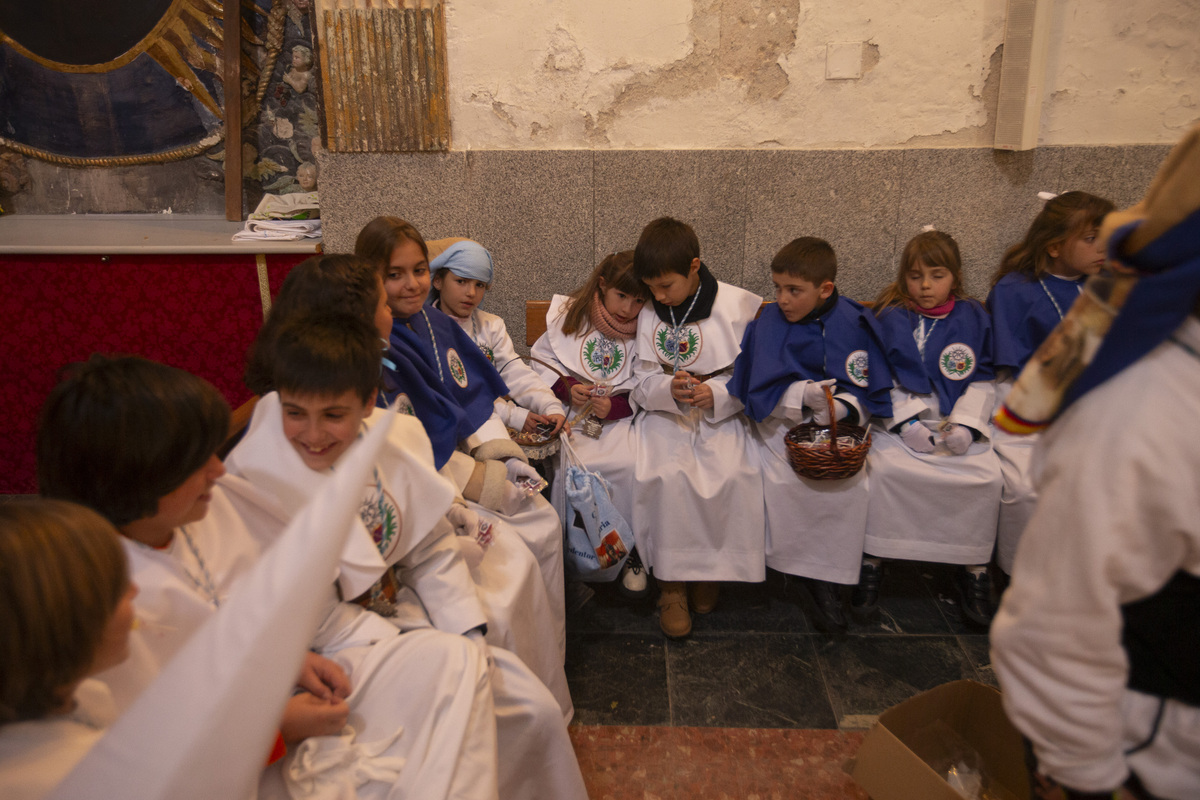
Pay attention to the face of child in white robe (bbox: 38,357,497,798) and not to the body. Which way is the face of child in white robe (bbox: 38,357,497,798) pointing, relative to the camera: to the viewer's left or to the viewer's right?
to the viewer's right

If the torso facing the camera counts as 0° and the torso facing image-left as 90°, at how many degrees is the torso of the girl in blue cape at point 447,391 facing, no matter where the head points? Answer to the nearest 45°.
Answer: approximately 315°

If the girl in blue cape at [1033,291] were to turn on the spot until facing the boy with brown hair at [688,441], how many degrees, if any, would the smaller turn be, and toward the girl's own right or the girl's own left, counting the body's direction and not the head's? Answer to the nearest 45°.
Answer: approximately 90° to the girl's own right

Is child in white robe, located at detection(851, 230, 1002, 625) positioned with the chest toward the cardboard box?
yes

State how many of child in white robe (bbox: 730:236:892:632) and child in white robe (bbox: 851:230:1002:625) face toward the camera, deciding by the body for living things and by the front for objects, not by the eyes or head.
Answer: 2

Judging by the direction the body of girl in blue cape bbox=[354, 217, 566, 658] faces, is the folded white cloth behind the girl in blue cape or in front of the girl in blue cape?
behind

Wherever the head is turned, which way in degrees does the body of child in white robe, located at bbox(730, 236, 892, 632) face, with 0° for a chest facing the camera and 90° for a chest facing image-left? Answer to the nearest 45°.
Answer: approximately 0°

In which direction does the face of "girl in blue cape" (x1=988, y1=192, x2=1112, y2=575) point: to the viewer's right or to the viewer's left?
to the viewer's right

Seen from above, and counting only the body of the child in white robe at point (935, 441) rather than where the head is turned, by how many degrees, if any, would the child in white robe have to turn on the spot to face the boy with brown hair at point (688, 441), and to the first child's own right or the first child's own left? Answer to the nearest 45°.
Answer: approximately 90° to the first child's own right

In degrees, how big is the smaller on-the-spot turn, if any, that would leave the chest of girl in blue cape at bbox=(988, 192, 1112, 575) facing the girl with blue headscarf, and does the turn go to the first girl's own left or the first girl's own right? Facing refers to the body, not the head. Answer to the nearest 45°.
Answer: approximately 90° to the first girl's own right
